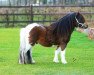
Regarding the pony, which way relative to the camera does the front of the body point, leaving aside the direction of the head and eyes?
to the viewer's right

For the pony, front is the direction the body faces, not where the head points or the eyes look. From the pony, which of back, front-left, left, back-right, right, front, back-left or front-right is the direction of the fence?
left
